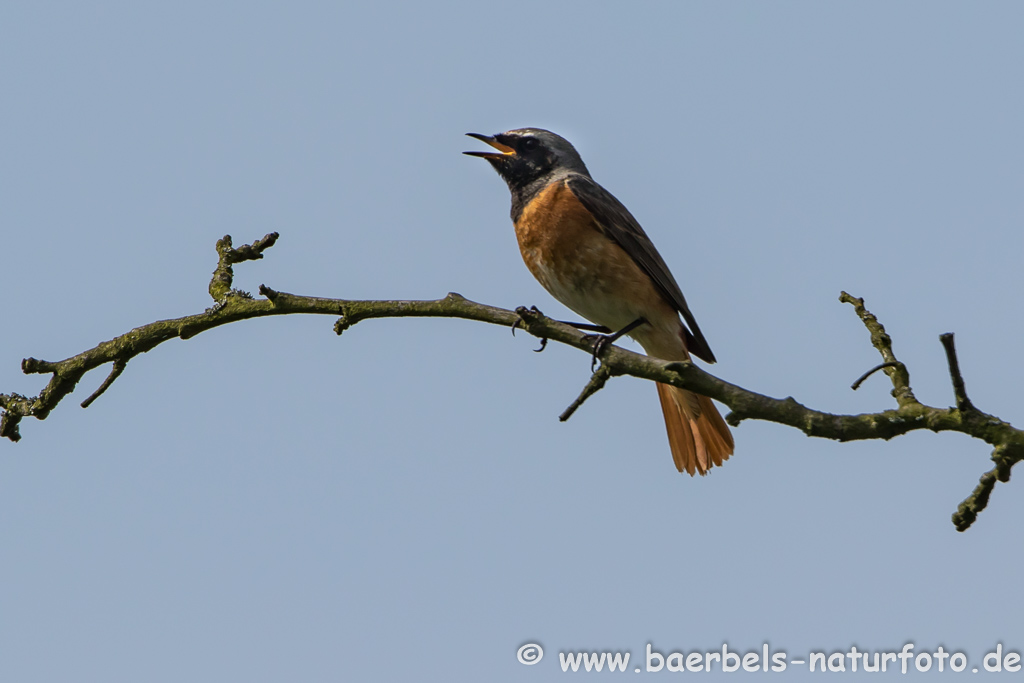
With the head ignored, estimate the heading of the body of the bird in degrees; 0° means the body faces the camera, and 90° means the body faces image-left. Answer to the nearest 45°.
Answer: approximately 90°
